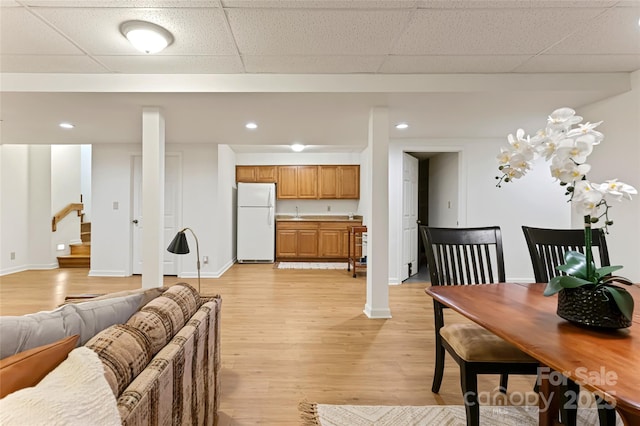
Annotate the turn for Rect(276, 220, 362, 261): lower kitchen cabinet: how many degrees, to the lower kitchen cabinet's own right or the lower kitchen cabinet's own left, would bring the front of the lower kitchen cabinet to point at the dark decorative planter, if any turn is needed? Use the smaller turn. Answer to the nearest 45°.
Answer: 0° — it already faces it

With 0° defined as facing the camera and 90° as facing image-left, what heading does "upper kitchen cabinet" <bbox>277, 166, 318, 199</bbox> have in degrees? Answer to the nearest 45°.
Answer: approximately 0°

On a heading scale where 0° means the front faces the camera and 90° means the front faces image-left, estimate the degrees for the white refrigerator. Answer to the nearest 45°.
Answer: approximately 0°

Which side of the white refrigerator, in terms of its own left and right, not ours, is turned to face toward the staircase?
right

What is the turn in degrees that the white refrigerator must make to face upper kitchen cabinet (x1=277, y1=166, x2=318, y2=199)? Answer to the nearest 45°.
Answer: approximately 90° to its left
